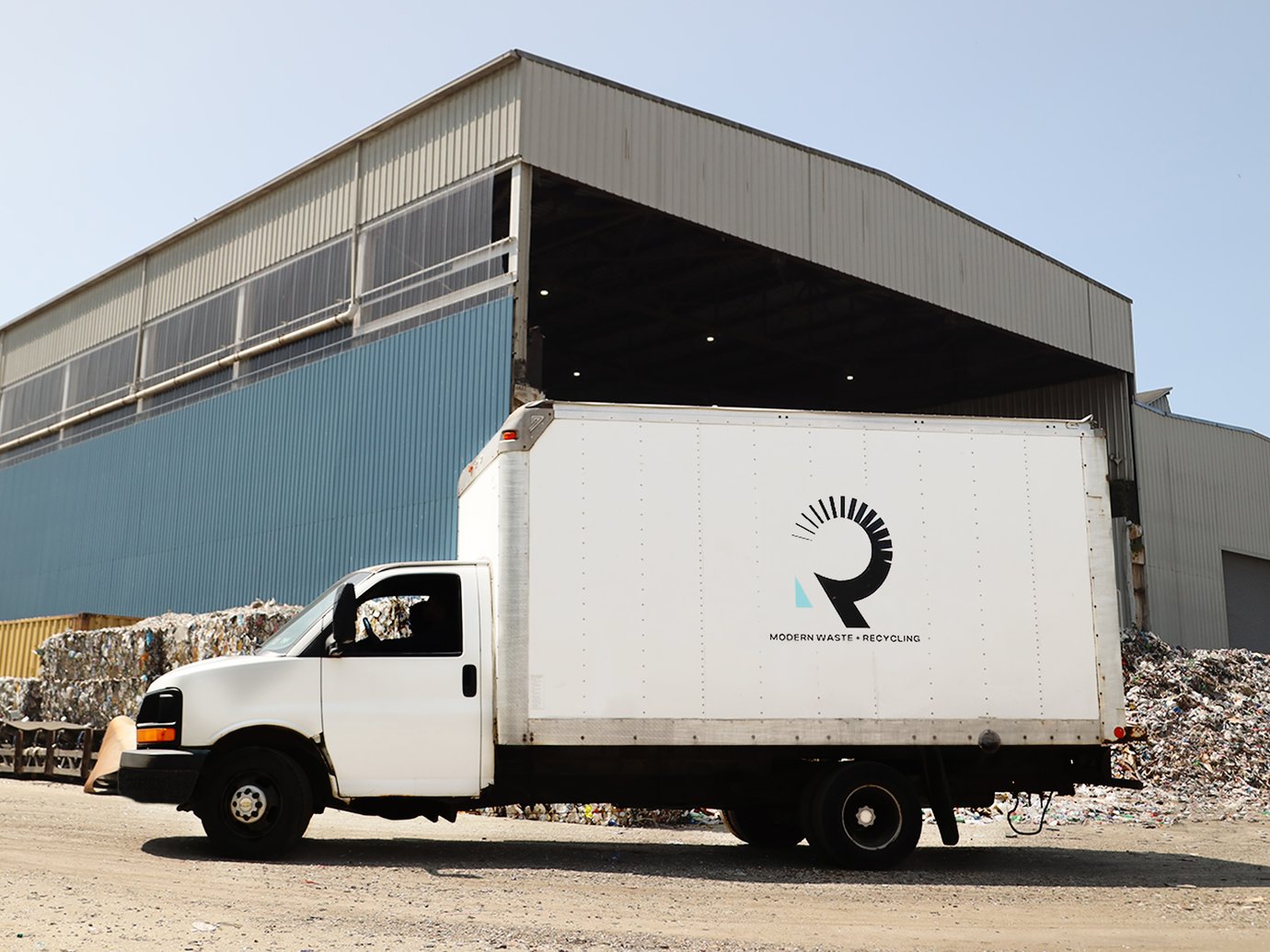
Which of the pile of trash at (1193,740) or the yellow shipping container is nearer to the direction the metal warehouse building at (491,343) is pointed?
the pile of trash

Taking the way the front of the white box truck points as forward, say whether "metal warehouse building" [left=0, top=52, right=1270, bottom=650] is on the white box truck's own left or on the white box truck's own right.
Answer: on the white box truck's own right

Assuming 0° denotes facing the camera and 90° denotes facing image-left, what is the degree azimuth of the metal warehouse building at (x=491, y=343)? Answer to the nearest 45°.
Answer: approximately 315°

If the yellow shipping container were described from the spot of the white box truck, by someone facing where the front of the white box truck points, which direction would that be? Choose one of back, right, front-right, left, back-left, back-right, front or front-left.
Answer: front-right

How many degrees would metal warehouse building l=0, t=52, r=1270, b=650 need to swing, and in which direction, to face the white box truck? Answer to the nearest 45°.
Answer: approximately 45° to its right

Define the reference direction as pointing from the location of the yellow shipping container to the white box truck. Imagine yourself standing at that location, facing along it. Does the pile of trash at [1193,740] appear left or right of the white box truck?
left

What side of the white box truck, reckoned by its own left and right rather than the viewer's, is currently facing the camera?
left

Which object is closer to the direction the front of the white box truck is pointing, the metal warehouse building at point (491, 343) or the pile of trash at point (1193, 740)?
the metal warehouse building

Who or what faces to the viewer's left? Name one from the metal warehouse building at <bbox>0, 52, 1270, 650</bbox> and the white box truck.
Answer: the white box truck

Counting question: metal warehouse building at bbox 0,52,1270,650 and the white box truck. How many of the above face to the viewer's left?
1

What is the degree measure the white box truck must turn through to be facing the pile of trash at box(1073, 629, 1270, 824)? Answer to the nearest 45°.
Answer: approximately 135° to its right
